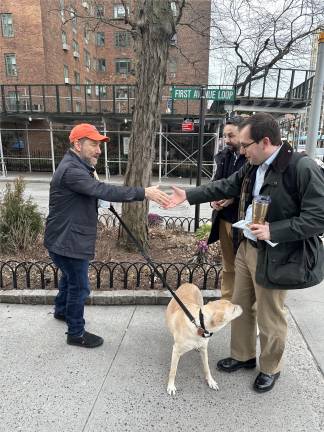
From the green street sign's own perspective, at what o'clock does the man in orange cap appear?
The man in orange cap is roughly at 12 o'clock from the green street sign.

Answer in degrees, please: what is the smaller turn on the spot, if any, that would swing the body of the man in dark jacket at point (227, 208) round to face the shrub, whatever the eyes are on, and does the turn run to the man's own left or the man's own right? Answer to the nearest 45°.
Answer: approximately 45° to the man's own right

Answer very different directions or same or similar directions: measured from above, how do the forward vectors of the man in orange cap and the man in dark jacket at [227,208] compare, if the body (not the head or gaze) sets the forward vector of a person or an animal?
very different directions

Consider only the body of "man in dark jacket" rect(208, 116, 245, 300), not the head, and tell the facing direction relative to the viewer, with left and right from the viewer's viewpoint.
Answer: facing the viewer and to the left of the viewer

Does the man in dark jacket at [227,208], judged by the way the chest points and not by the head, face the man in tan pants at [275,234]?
no

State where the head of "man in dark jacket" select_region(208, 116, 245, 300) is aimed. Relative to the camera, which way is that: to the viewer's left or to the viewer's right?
to the viewer's left

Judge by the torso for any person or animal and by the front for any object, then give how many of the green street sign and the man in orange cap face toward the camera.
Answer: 1

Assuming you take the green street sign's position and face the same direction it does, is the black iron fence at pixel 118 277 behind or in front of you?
in front

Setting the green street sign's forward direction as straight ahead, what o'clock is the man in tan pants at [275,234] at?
The man in tan pants is roughly at 12 o'clock from the green street sign.

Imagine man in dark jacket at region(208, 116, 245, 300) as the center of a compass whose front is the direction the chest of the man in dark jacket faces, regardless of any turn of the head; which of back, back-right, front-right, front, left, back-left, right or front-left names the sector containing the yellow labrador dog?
front-left

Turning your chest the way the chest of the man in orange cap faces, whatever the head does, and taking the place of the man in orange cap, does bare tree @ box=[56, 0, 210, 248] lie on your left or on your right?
on your left

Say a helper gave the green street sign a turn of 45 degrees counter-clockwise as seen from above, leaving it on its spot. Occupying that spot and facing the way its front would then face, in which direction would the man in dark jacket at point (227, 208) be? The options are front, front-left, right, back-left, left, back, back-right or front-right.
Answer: front-right

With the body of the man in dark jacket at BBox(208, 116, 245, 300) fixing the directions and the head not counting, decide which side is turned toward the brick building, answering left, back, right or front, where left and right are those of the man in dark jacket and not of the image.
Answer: right

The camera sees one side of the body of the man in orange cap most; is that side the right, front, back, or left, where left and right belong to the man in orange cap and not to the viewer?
right

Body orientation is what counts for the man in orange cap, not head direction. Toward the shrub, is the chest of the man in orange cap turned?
no

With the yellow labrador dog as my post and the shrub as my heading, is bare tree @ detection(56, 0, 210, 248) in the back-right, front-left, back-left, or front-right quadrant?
front-right

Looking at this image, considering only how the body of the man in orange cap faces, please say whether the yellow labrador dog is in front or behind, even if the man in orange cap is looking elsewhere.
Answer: in front

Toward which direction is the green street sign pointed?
toward the camera

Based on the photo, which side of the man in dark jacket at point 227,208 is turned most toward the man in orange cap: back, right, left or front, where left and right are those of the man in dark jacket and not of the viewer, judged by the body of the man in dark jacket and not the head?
front

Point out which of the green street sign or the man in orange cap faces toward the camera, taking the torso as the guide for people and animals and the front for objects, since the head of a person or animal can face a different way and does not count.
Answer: the green street sign

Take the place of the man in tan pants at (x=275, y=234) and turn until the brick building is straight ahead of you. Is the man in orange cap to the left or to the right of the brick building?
left

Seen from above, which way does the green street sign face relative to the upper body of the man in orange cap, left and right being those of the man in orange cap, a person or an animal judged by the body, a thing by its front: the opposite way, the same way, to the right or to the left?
to the right
